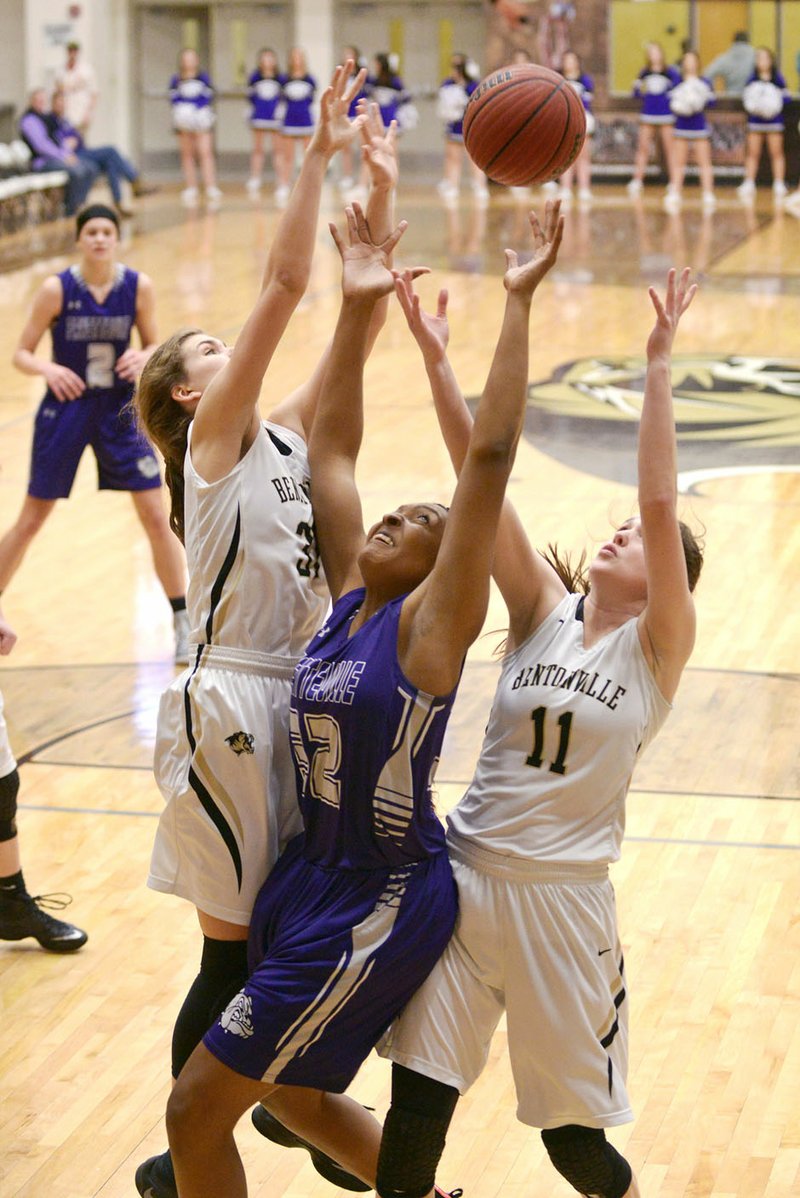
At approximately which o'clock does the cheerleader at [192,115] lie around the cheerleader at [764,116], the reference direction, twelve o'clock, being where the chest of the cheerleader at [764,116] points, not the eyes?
the cheerleader at [192,115] is roughly at 3 o'clock from the cheerleader at [764,116].

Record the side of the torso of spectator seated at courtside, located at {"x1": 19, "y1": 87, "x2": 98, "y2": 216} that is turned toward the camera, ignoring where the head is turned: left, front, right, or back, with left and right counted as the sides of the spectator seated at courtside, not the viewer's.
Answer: right

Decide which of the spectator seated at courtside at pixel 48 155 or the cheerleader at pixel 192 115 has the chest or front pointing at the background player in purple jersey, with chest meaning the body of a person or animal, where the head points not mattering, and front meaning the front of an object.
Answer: the cheerleader

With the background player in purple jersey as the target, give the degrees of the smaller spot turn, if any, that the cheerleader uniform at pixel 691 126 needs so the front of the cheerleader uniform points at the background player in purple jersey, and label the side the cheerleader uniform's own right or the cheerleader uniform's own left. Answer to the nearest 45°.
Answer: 0° — it already faces them

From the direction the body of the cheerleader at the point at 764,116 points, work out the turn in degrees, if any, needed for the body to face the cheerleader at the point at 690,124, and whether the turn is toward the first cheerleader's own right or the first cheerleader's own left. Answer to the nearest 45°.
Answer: approximately 45° to the first cheerleader's own right

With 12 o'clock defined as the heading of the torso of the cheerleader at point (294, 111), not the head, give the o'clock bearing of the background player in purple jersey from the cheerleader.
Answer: The background player in purple jersey is roughly at 12 o'clock from the cheerleader.

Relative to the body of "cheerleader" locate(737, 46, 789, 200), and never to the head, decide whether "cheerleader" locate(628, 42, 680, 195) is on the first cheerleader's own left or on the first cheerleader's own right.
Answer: on the first cheerleader's own right

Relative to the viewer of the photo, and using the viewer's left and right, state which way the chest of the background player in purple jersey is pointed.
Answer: facing the viewer

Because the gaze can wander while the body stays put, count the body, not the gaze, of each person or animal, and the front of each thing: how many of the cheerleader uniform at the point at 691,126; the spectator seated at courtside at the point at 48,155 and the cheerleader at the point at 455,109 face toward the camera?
2
